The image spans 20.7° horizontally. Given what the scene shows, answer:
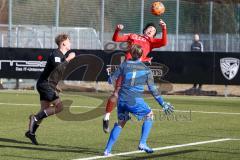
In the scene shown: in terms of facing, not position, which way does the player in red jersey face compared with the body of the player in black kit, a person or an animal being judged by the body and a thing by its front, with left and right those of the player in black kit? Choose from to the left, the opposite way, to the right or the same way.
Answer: to the right

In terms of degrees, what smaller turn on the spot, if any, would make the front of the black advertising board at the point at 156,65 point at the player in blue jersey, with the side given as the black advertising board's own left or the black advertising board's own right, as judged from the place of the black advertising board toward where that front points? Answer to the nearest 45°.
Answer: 0° — it already faces them

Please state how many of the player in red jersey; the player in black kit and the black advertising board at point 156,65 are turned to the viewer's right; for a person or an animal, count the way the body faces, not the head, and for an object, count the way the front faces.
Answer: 1

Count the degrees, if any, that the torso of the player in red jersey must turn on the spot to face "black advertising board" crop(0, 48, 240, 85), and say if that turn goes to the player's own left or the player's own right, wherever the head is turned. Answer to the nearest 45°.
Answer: approximately 180°

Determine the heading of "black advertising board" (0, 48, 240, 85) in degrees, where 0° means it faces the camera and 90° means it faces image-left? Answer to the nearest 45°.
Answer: approximately 0°

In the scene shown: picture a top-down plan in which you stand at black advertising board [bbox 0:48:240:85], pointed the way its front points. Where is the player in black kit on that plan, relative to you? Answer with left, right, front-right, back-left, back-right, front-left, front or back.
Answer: front

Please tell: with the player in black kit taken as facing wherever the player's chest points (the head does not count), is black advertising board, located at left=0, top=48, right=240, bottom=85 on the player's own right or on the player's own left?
on the player's own left

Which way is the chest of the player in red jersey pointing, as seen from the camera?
toward the camera

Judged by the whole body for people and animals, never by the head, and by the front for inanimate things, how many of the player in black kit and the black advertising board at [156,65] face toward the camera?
1

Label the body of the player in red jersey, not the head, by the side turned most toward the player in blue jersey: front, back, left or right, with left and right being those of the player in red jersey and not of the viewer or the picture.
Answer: front

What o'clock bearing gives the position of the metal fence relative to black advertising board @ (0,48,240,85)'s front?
The metal fence is roughly at 5 o'clock from the black advertising board.

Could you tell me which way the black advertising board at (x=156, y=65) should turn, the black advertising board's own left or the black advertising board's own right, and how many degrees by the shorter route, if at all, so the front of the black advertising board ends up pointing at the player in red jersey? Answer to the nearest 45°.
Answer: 0° — it already faces them

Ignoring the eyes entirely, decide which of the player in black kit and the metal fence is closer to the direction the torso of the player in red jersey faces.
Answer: the player in black kit

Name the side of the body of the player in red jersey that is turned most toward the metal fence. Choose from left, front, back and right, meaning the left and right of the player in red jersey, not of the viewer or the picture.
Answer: back

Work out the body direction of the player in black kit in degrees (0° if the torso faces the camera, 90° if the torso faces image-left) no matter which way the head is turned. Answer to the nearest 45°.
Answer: approximately 270°
